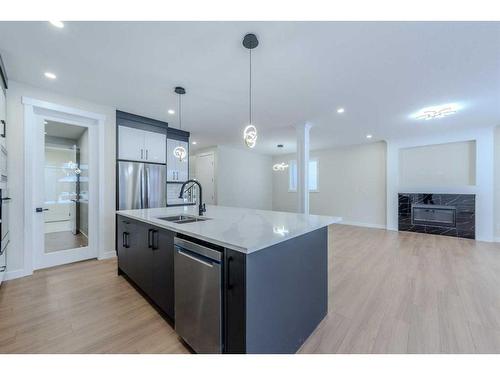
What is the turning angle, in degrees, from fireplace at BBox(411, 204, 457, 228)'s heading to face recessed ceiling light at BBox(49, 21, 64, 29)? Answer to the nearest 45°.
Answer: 0° — it already faces it

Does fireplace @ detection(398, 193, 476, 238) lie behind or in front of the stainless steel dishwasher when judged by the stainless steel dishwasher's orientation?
behind

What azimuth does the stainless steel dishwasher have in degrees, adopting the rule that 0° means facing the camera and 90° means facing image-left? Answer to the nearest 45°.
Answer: approximately 45°

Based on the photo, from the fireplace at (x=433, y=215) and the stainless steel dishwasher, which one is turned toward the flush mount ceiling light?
the fireplace

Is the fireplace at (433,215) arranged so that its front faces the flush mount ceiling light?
yes

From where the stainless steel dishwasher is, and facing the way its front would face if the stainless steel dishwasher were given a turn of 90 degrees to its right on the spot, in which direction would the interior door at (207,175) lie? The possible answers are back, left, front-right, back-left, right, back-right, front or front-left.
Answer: front-right

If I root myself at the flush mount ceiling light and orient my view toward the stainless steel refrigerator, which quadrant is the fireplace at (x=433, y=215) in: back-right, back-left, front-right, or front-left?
back-right

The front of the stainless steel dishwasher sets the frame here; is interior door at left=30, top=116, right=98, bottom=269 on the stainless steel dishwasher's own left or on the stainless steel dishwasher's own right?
on the stainless steel dishwasher's own right

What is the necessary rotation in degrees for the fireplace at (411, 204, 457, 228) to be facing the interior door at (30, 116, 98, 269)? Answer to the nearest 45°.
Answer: approximately 45° to its right

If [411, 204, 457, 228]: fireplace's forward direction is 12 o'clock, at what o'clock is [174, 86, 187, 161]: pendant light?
The pendant light is roughly at 1 o'clock from the fireplace.

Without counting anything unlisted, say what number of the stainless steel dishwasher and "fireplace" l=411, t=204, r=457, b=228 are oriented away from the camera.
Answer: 0
